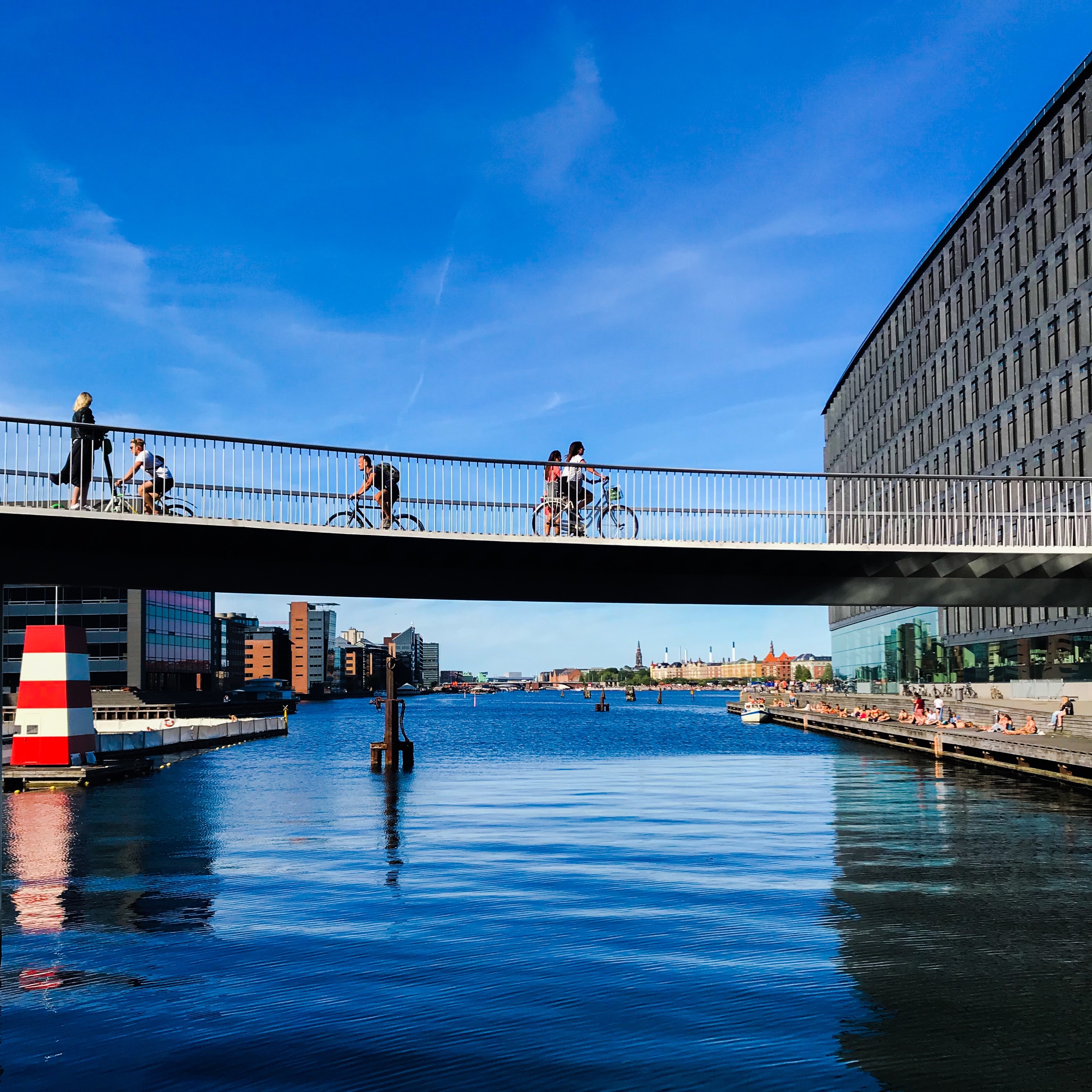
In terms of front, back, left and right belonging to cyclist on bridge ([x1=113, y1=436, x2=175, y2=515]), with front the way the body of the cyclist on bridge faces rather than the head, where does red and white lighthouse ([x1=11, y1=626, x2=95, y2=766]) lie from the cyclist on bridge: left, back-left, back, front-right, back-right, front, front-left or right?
right

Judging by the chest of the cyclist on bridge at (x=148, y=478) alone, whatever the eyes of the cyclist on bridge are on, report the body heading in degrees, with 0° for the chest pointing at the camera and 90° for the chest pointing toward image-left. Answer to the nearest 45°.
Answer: approximately 90°

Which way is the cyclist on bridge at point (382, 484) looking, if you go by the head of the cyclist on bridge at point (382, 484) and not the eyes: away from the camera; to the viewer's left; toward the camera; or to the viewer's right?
to the viewer's left

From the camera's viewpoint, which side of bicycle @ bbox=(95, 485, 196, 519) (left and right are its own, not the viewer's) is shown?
left

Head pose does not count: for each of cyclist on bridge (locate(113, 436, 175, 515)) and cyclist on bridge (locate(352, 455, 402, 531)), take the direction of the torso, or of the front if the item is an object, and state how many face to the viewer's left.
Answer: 2

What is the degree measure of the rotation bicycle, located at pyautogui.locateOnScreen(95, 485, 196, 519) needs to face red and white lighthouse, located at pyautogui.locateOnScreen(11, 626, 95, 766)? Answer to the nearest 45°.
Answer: approximately 90° to its right

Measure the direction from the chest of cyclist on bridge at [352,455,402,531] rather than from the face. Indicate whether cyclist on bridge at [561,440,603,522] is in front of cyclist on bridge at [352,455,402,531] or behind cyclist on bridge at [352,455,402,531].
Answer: behind

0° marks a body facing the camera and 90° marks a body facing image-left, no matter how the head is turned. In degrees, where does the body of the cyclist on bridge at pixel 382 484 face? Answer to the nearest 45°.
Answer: approximately 90°

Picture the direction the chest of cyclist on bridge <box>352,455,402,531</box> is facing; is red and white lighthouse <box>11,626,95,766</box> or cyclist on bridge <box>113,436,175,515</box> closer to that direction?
the cyclist on bridge

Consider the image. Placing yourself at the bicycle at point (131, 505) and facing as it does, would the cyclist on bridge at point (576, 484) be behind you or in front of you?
behind

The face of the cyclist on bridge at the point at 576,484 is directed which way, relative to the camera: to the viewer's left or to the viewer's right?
to the viewer's right
